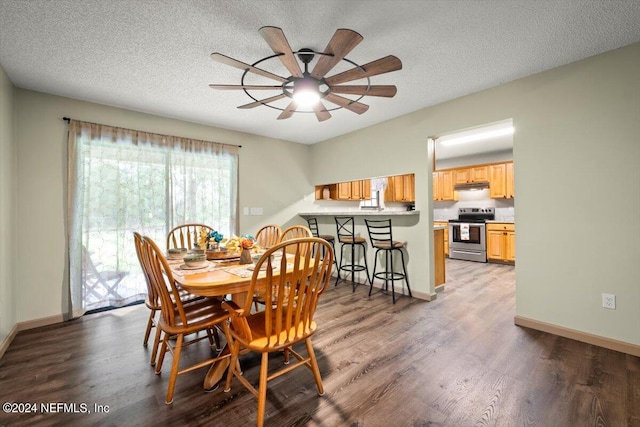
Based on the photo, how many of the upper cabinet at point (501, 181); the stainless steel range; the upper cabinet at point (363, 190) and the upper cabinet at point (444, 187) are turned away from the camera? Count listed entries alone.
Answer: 0

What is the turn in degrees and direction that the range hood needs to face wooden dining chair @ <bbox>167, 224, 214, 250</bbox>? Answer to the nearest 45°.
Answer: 0° — it already faces it

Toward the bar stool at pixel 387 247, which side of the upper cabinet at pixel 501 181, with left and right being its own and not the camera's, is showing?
front

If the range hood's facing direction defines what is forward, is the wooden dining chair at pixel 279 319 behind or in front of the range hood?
in front

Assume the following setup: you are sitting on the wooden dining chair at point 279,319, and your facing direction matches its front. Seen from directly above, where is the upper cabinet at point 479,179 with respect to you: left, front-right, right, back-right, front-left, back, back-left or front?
right

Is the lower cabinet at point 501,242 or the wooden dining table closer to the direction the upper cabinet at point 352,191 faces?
the wooden dining table

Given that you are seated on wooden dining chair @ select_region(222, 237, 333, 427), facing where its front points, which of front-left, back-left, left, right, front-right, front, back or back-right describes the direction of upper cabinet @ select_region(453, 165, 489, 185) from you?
right

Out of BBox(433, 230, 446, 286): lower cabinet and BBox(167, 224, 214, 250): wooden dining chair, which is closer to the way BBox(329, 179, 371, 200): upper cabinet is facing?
the wooden dining chair

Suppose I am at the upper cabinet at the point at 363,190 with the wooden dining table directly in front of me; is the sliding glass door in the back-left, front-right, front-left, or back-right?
front-right

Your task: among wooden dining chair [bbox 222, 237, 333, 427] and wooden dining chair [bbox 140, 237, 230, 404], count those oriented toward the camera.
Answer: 0

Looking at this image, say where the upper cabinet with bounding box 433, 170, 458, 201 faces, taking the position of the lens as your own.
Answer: facing the viewer and to the left of the viewer

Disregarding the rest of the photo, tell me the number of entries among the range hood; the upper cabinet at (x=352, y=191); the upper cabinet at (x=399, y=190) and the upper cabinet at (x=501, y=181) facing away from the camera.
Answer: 0

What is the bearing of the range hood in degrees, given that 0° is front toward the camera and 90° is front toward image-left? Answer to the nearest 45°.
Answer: approximately 45°
